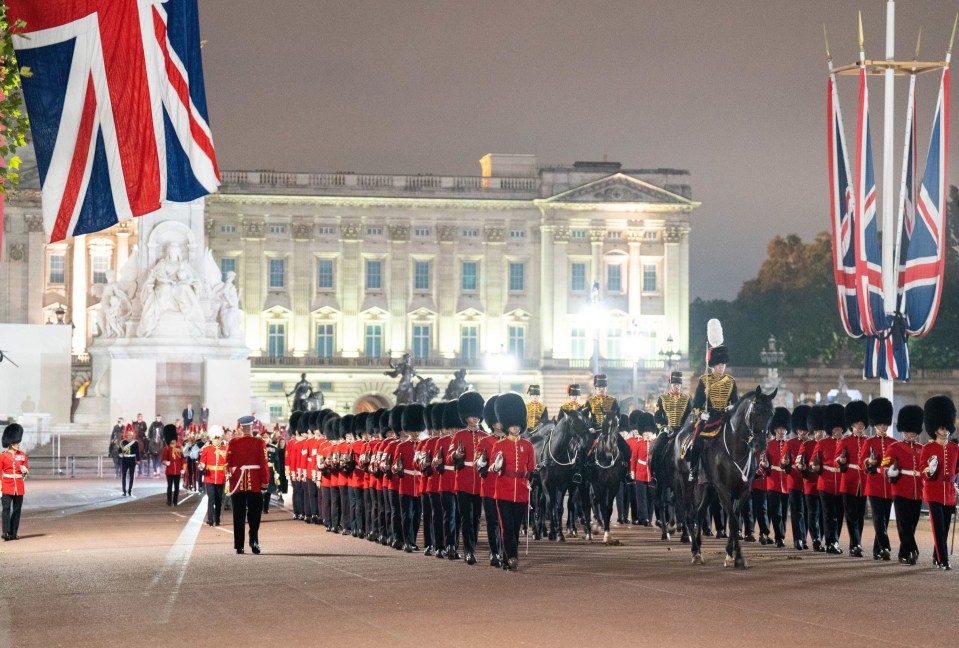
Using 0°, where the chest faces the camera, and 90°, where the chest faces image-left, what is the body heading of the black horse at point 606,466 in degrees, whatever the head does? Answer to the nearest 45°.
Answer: approximately 0°

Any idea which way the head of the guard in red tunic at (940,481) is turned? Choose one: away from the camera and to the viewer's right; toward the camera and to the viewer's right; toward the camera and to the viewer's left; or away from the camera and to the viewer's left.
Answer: toward the camera and to the viewer's right

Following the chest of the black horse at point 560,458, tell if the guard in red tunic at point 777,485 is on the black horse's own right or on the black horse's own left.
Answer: on the black horse's own left

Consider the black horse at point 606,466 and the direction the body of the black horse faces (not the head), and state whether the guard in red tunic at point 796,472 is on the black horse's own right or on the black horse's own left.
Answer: on the black horse's own left
